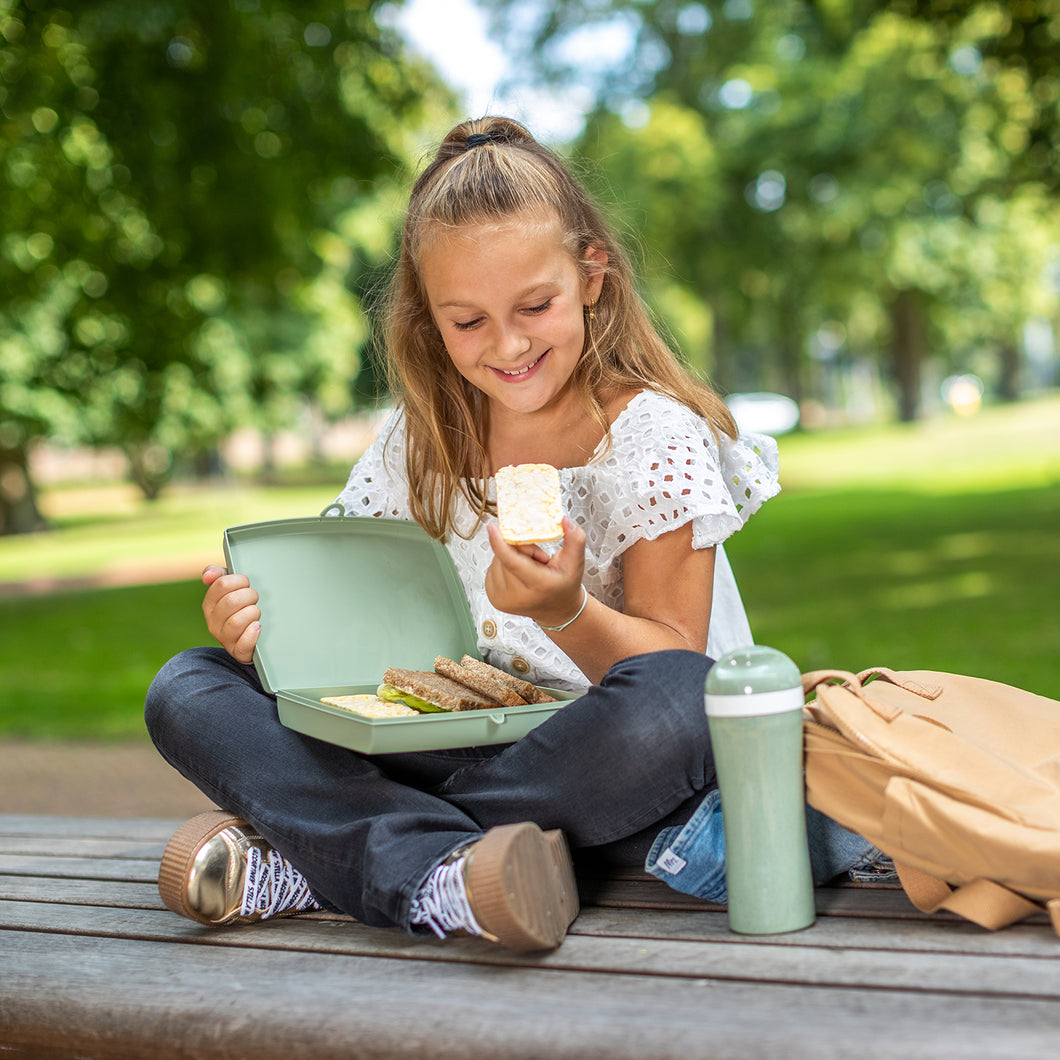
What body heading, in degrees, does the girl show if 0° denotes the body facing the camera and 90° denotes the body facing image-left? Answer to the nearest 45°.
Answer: approximately 45°

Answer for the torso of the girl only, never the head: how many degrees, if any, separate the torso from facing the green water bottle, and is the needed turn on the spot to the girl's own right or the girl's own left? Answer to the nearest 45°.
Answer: approximately 90° to the girl's own left

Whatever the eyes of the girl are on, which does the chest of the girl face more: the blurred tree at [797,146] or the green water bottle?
the green water bottle

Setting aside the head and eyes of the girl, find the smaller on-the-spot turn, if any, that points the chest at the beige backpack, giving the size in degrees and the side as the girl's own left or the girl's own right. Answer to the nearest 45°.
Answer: approximately 90° to the girl's own left
